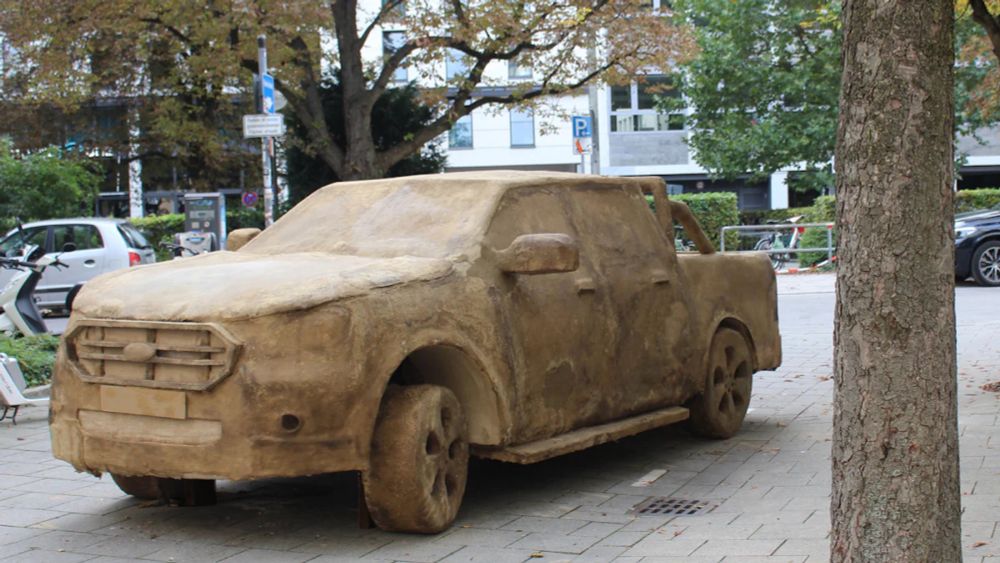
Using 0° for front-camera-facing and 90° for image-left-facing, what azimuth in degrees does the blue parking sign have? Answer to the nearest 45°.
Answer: approximately 0°

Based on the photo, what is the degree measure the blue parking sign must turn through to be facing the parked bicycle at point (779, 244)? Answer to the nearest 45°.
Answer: approximately 135° to its left

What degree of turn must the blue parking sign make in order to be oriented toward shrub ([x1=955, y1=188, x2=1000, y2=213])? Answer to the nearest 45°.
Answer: approximately 135° to its left

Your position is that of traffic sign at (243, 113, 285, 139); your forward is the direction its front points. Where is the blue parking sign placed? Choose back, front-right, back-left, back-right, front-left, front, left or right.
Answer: back-left

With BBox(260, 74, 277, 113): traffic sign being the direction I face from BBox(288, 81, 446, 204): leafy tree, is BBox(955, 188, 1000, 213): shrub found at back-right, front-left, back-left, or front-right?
back-left

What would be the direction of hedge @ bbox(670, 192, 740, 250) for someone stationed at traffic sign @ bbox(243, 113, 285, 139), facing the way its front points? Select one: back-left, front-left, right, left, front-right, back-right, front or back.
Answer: back-left

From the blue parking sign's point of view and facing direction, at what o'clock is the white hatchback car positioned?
The white hatchback car is roughly at 2 o'clock from the blue parking sign.

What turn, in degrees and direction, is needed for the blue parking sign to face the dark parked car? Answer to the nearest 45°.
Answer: approximately 45° to its left

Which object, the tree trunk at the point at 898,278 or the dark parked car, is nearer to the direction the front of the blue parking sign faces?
the tree trunk
